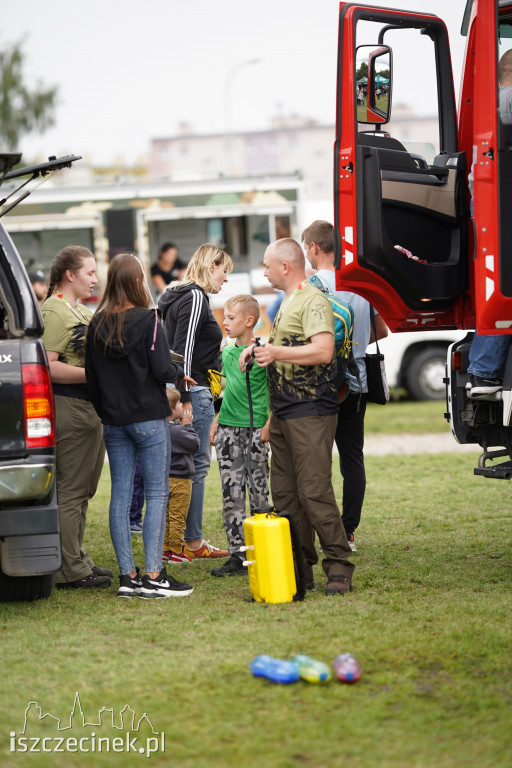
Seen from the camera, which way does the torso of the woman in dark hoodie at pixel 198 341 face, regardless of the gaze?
to the viewer's right

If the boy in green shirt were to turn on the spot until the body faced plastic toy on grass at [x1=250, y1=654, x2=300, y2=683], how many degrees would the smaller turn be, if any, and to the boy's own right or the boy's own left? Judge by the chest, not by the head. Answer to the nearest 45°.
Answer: approximately 45° to the boy's own left

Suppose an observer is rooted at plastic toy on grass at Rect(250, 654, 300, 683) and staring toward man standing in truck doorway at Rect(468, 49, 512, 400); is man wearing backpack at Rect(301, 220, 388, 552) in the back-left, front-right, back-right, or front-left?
front-left

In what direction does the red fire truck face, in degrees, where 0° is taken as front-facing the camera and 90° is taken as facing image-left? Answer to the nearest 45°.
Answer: approximately 135°

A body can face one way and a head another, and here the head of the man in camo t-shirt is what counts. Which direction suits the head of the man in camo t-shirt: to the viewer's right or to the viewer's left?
to the viewer's left

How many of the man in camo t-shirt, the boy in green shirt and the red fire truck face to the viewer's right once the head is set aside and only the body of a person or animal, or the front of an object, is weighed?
0

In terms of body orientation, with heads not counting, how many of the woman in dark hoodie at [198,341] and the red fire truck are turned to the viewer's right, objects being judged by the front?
1

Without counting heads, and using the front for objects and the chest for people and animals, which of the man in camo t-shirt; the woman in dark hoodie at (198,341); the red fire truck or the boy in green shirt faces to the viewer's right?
the woman in dark hoodie

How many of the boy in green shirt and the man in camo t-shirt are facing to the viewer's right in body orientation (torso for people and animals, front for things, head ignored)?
0

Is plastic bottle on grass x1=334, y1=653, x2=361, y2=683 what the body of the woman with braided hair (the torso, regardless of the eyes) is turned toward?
no

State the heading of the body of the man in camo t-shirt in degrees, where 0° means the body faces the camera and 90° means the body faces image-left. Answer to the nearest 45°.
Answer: approximately 45°
